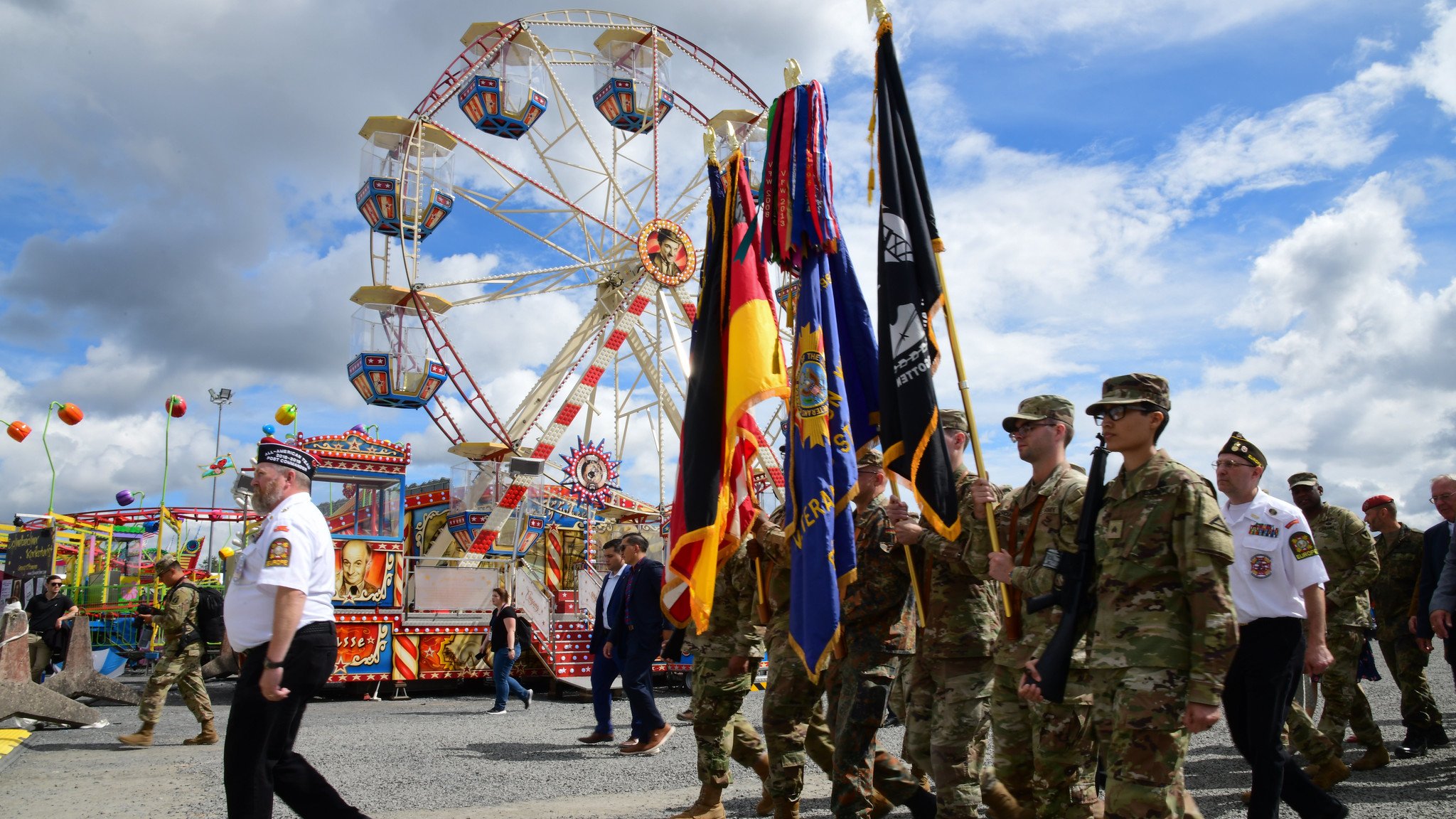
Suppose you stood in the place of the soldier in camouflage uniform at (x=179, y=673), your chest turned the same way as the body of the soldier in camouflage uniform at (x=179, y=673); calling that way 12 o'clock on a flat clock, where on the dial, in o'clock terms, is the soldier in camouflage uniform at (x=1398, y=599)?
the soldier in camouflage uniform at (x=1398, y=599) is roughly at 7 o'clock from the soldier in camouflage uniform at (x=179, y=673).

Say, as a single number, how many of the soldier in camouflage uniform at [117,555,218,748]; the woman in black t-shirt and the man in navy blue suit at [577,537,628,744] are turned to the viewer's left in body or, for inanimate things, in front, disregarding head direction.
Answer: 3

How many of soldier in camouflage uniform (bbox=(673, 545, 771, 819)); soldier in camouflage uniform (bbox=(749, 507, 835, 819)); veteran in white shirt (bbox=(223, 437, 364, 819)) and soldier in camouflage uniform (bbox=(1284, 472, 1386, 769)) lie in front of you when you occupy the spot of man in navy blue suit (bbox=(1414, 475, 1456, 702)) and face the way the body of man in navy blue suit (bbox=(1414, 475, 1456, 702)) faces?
4

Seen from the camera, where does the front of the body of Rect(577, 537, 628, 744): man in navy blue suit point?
to the viewer's left

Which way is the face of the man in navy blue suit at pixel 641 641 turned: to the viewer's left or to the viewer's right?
to the viewer's left

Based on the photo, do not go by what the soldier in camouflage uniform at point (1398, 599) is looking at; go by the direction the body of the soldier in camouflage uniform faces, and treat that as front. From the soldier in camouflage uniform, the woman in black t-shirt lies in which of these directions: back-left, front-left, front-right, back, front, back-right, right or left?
front-right

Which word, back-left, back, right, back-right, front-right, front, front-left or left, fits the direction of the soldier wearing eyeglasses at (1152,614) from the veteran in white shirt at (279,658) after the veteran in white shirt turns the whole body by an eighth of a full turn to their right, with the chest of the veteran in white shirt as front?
back

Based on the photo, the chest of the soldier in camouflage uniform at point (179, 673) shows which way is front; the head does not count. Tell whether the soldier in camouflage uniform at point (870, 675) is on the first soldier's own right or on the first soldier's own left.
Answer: on the first soldier's own left

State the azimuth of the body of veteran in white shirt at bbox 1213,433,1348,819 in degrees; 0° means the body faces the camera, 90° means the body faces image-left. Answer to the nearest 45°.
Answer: approximately 45°

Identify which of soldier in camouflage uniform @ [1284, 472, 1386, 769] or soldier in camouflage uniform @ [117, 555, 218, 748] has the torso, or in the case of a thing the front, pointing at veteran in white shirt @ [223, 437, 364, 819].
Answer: soldier in camouflage uniform @ [1284, 472, 1386, 769]

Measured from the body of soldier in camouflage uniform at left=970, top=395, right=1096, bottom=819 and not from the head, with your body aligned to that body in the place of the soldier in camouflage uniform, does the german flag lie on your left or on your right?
on your right

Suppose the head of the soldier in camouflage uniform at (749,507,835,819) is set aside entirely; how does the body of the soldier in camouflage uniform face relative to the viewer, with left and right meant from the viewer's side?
facing to the left of the viewer

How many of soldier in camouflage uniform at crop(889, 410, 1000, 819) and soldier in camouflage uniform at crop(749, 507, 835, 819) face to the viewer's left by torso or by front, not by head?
2

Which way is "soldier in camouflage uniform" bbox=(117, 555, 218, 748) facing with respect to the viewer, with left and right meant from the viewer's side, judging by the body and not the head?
facing to the left of the viewer
